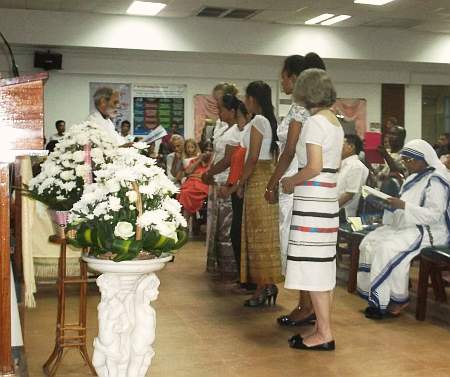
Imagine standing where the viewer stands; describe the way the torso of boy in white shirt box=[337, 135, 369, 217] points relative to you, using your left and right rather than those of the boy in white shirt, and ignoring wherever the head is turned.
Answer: facing to the left of the viewer

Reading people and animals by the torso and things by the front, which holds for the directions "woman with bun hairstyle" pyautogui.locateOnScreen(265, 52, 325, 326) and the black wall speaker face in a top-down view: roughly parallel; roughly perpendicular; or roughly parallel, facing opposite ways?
roughly perpendicular

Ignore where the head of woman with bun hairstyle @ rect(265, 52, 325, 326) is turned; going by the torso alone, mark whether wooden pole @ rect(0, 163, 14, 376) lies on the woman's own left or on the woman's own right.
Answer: on the woman's own left

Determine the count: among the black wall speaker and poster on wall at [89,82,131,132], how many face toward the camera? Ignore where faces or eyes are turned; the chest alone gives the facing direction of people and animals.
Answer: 2

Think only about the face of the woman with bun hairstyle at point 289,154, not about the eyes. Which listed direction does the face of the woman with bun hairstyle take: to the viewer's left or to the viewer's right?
to the viewer's left

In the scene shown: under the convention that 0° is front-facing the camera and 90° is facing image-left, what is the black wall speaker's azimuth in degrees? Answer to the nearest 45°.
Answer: approximately 0°

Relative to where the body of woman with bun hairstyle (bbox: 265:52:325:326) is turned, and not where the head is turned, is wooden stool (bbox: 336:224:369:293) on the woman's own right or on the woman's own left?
on the woman's own right

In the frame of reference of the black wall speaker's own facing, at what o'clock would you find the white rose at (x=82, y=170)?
The white rose is roughly at 12 o'clock from the black wall speaker.

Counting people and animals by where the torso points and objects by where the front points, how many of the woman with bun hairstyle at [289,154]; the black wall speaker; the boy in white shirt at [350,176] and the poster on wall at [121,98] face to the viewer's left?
2

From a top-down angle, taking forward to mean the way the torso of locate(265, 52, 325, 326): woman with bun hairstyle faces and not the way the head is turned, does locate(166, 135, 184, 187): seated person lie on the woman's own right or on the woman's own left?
on the woman's own right

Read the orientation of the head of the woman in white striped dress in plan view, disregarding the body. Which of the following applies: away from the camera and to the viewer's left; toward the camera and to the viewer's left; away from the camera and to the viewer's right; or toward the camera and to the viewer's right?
away from the camera and to the viewer's left

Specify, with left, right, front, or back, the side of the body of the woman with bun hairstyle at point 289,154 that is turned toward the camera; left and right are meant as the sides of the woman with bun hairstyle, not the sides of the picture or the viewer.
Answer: left
